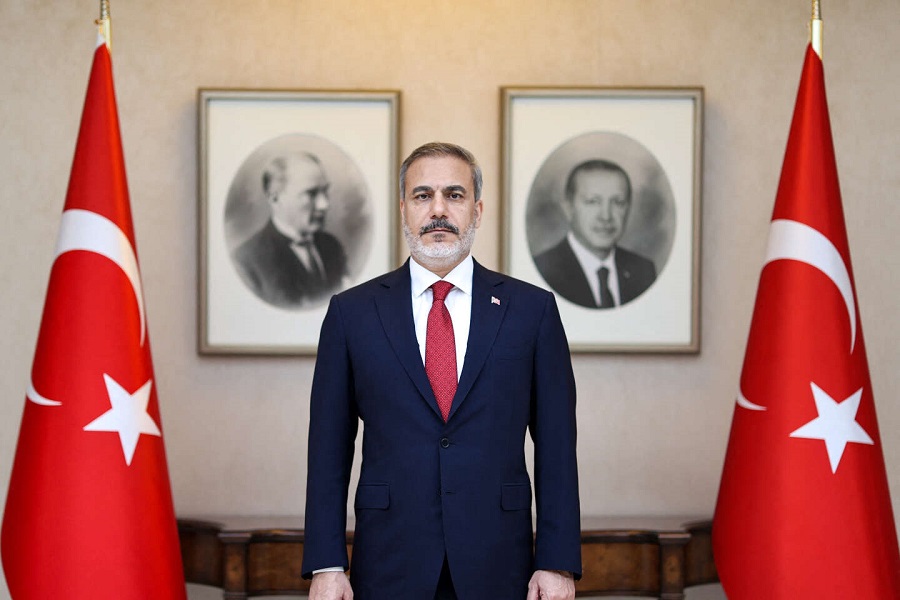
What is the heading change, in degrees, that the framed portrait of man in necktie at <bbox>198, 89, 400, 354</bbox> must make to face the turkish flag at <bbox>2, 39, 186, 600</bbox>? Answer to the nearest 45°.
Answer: approximately 45° to its right

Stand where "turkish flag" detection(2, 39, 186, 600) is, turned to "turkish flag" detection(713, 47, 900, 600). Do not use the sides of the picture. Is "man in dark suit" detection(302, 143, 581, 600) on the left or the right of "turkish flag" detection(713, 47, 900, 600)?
right

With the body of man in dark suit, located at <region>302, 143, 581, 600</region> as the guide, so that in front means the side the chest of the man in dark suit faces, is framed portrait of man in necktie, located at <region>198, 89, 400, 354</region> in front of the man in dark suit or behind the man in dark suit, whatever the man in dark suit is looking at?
behind

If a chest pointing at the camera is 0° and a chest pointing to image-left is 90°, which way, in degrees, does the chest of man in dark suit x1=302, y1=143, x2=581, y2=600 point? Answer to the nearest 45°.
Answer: approximately 0°

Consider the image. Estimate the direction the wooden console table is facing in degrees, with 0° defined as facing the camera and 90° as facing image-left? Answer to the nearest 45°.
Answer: approximately 0°

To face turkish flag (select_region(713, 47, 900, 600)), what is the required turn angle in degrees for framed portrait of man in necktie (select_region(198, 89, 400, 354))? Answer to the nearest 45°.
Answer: approximately 45° to its left

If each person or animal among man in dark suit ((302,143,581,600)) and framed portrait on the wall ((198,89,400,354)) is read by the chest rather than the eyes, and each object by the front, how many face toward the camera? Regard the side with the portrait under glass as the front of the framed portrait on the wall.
2
